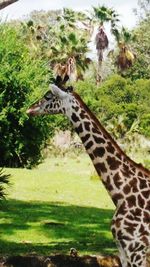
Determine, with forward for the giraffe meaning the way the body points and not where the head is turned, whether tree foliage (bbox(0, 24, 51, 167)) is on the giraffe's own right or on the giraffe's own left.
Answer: on the giraffe's own right

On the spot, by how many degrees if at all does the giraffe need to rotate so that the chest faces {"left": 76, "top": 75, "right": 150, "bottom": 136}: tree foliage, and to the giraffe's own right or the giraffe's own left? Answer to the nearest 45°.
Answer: approximately 90° to the giraffe's own right

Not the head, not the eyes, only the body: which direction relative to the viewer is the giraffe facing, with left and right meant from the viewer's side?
facing to the left of the viewer

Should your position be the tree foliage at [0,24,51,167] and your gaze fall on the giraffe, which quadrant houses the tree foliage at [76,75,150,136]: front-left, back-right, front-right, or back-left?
back-left
